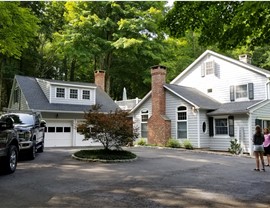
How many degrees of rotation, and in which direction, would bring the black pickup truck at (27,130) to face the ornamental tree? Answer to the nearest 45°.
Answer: approximately 135° to its left

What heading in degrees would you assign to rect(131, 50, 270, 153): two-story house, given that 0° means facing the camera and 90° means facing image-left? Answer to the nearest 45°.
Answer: approximately 315°

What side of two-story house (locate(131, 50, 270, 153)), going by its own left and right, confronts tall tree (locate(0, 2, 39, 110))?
right

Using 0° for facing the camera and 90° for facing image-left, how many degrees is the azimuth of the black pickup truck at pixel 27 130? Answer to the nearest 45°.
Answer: approximately 45°
